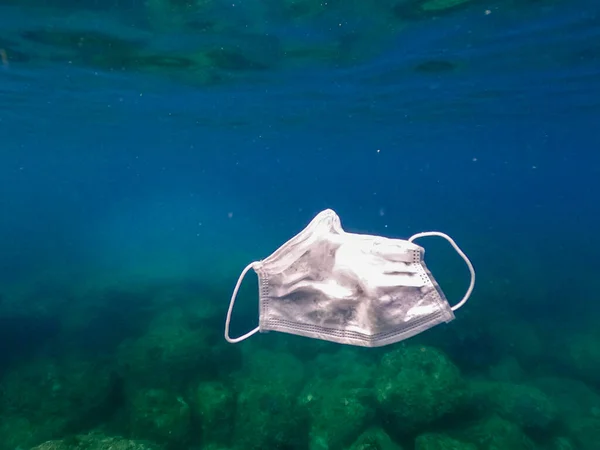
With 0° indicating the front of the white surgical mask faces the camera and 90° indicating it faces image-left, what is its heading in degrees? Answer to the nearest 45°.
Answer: approximately 0°

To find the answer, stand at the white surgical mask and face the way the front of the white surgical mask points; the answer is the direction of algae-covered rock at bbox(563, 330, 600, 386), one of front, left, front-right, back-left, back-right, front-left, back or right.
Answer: back-left
